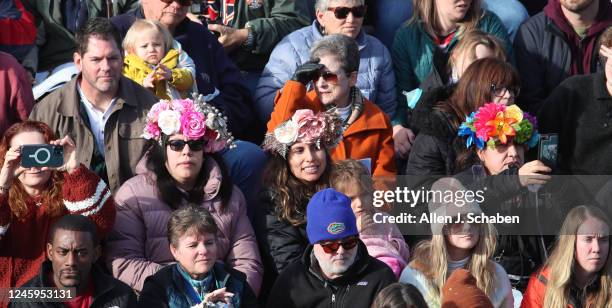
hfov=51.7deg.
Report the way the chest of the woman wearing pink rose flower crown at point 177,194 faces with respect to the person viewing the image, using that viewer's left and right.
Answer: facing the viewer

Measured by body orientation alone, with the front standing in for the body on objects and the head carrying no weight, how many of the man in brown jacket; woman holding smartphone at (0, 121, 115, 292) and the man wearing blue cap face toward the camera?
3

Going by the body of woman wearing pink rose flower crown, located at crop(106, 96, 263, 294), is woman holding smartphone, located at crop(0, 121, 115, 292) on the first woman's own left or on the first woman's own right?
on the first woman's own right

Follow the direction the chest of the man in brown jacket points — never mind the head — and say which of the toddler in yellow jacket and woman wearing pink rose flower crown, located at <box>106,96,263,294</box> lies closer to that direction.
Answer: the woman wearing pink rose flower crown

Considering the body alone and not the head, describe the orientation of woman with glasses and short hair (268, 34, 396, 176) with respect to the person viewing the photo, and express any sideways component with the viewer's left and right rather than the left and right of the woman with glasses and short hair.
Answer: facing the viewer and to the left of the viewer

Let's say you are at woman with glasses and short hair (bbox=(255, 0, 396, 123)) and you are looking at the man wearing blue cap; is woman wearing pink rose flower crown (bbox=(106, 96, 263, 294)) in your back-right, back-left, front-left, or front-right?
front-right

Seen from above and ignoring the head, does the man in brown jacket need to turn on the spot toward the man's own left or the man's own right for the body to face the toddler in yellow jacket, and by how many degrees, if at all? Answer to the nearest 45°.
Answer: approximately 135° to the man's own left

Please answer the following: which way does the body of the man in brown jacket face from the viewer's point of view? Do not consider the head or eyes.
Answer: toward the camera

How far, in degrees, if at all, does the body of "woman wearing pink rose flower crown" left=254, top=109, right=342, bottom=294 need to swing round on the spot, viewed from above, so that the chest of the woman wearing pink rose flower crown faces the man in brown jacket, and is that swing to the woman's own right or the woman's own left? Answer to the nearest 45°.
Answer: approximately 135° to the woman's own right

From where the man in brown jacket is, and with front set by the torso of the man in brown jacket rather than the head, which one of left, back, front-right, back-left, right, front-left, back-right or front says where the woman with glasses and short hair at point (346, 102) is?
left

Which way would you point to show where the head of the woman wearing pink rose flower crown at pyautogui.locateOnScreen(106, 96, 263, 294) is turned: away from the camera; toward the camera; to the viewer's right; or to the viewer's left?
toward the camera
